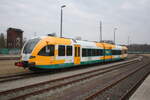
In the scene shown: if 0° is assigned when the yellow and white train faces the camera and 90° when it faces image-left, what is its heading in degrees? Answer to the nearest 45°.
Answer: approximately 45°
